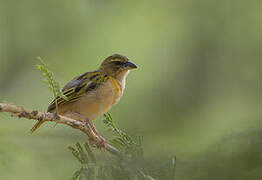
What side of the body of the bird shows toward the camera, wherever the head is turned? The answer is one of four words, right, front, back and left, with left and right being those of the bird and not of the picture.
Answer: right
